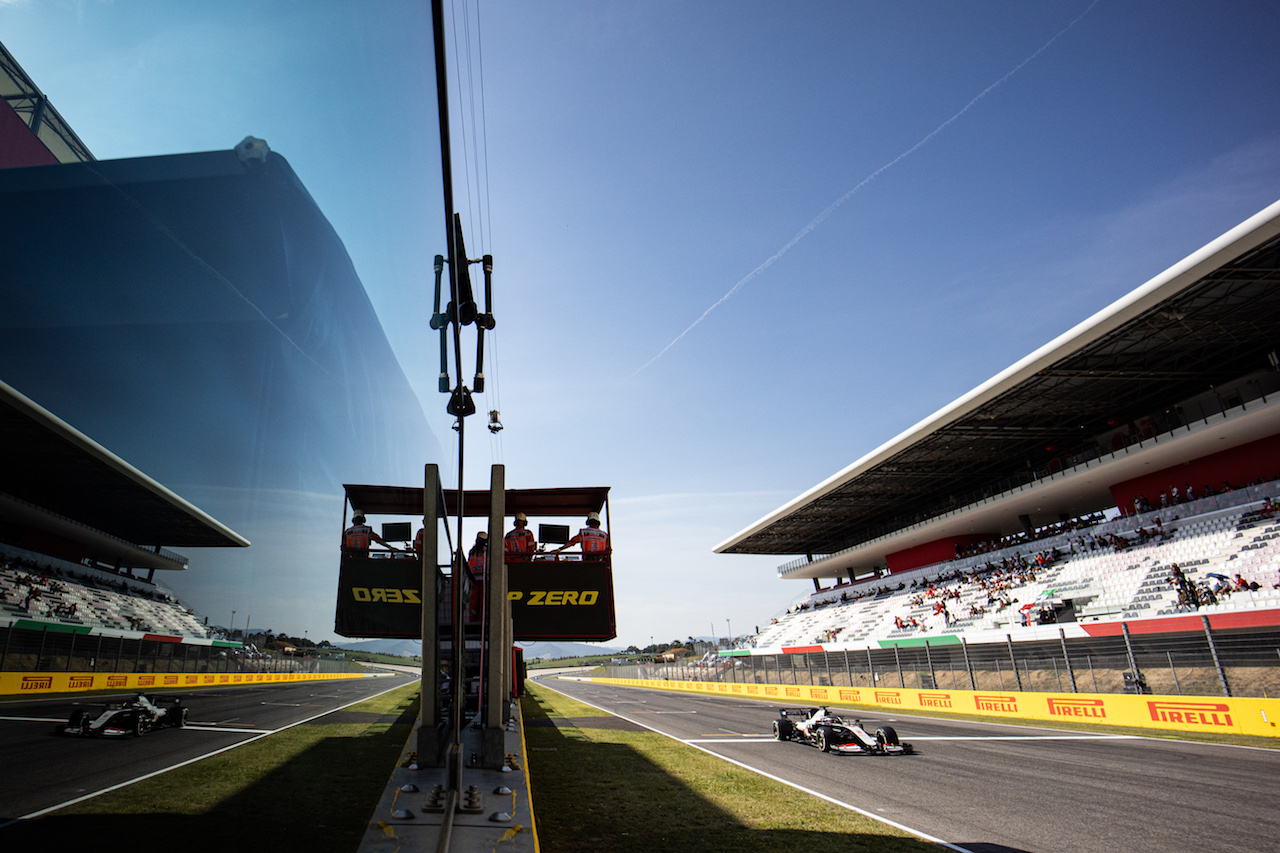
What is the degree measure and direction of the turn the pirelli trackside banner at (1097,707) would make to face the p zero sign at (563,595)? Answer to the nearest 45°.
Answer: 0° — it already faces it

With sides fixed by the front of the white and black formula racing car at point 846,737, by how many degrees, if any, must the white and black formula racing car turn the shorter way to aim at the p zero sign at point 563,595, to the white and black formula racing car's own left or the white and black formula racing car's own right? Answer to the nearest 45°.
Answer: approximately 90° to the white and black formula racing car's own right

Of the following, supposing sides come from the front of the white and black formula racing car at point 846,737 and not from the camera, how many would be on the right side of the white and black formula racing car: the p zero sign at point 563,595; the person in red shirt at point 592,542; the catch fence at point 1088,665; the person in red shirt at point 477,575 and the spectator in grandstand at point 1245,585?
3

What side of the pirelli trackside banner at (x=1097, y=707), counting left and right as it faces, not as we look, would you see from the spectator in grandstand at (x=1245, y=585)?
back

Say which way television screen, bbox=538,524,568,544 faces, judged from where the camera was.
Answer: facing the viewer

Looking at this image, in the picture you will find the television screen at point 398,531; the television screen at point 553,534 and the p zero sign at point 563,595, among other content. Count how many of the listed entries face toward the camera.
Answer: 3

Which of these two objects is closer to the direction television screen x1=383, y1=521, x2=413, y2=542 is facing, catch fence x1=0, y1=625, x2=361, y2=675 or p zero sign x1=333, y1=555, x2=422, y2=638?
the p zero sign

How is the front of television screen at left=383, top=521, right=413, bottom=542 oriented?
toward the camera

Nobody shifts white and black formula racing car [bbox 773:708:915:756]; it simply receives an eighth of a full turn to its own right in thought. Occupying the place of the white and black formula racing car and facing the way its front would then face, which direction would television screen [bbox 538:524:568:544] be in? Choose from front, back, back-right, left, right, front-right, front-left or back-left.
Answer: front-right

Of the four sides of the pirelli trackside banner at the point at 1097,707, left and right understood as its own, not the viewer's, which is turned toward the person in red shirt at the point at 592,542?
front

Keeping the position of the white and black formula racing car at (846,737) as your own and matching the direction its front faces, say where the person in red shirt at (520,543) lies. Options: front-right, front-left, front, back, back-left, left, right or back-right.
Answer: right

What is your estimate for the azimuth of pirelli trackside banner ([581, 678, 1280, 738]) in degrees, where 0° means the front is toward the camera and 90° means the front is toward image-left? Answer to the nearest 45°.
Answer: approximately 45°

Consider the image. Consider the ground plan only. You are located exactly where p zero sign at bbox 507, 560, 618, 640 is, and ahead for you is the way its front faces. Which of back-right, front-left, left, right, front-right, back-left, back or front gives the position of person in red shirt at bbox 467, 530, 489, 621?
right
